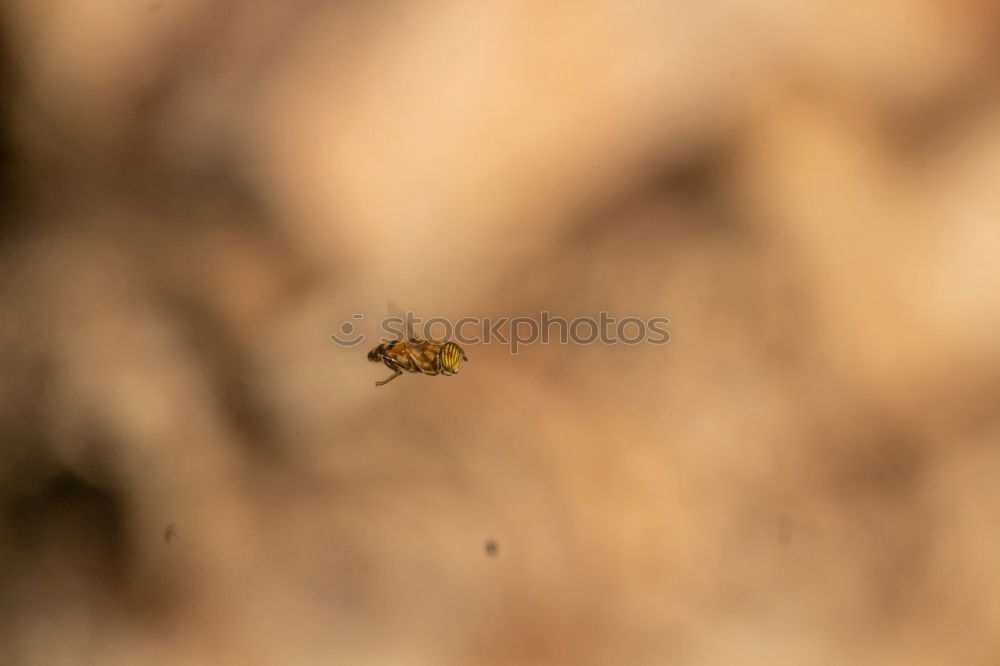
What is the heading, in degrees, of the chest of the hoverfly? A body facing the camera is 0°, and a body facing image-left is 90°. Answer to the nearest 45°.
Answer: approximately 270°
